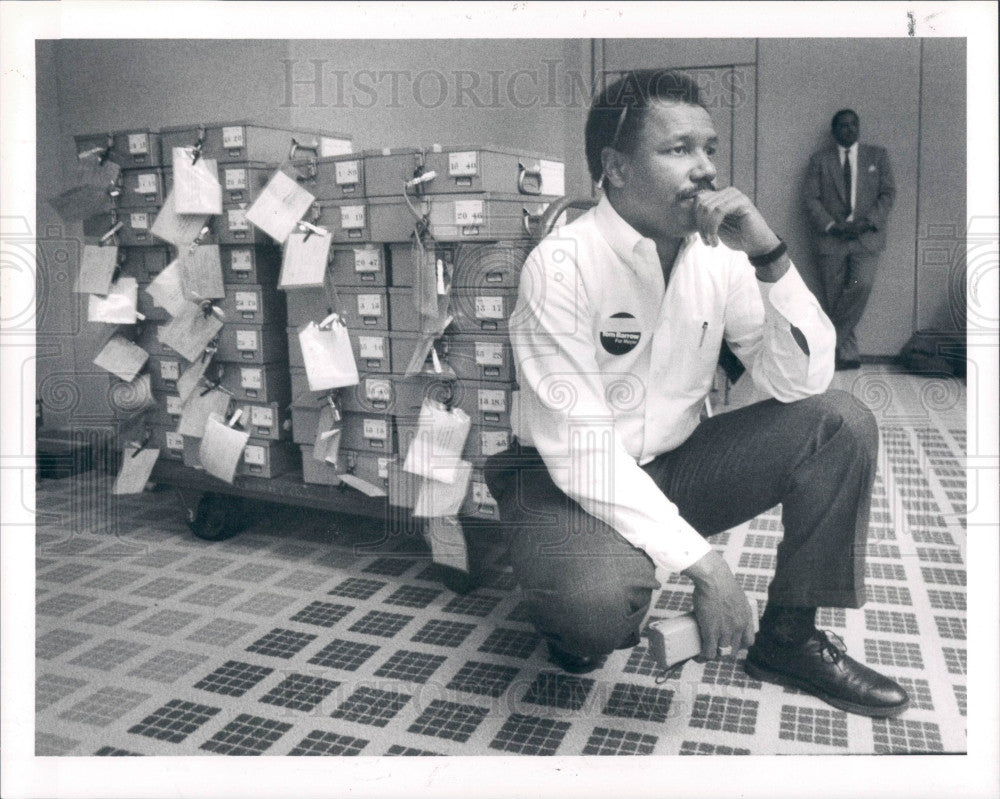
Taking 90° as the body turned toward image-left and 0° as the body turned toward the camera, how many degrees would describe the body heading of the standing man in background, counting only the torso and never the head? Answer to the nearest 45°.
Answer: approximately 0°

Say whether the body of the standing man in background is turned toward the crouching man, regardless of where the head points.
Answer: yes

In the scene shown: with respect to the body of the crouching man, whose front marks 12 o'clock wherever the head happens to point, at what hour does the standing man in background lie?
The standing man in background is roughly at 8 o'clock from the crouching man.
